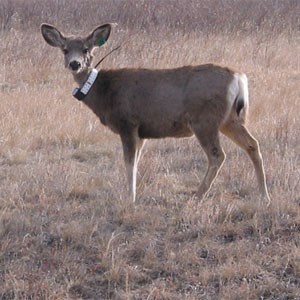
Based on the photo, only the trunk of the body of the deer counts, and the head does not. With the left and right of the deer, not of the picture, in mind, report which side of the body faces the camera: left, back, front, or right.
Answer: left
